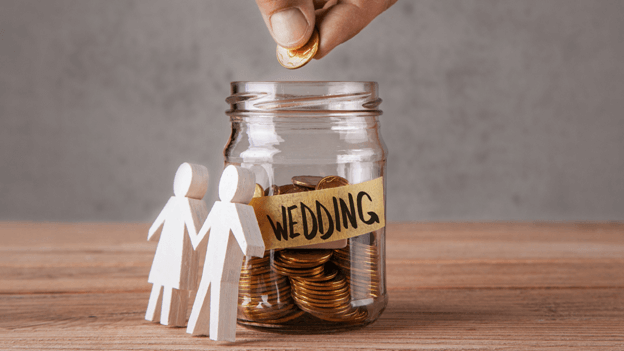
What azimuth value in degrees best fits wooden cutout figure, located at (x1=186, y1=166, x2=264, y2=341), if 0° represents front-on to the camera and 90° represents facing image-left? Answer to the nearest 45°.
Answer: approximately 45°

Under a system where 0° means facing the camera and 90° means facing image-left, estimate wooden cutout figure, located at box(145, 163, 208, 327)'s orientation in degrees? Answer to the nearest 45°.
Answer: approximately 45°
